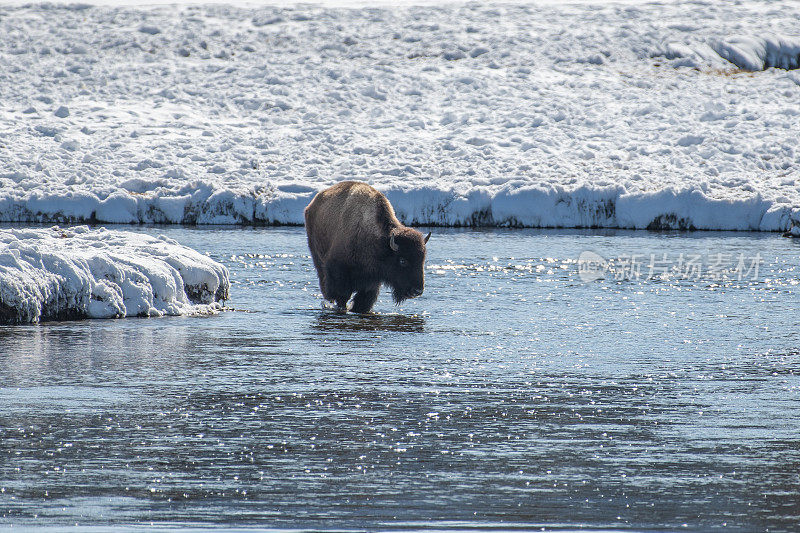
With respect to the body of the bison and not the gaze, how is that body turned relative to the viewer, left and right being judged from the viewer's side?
facing the viewer and to the right of the viewer

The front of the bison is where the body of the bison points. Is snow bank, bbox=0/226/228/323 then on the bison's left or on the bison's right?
on the bison's right
